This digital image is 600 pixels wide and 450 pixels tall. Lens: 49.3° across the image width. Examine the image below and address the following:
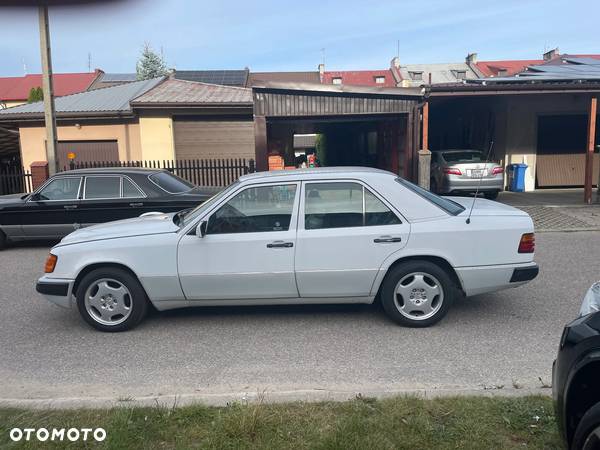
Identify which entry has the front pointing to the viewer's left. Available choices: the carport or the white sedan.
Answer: the white sedan

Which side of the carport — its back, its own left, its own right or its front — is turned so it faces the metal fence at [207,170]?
right

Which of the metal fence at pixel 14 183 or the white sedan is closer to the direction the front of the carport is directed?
the white sedan

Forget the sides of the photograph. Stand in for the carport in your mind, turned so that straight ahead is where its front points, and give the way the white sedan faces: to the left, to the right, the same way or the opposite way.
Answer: to the right

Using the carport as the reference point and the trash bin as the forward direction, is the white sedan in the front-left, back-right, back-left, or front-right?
back-right

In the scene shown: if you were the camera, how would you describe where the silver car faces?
facing away from the viewer and to the left of the viewer

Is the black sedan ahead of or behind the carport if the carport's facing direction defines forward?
ahead

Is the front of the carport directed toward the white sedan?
yes

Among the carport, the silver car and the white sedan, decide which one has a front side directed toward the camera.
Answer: the carport

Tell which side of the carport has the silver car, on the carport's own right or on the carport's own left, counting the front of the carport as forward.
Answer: on the carport's own left

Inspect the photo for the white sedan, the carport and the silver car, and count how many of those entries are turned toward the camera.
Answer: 1

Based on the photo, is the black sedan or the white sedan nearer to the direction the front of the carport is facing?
the white sedan

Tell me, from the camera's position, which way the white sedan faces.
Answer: facing to the left of the viewer
